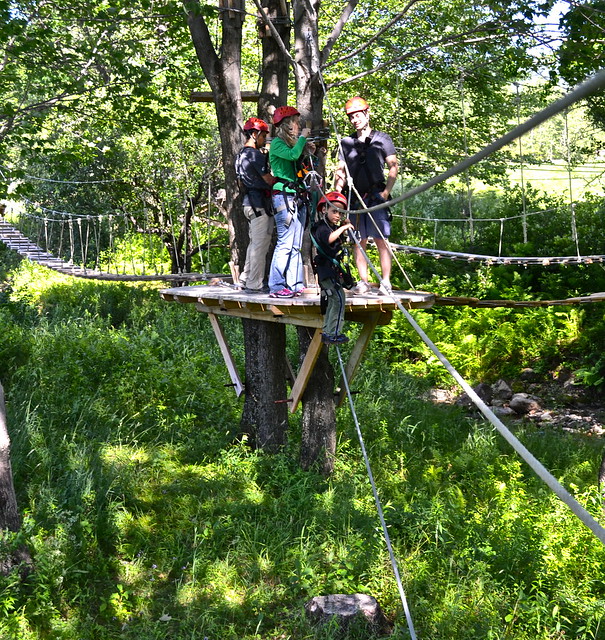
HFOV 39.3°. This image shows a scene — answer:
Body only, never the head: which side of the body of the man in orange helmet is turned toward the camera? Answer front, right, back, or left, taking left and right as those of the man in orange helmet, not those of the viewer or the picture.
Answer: front

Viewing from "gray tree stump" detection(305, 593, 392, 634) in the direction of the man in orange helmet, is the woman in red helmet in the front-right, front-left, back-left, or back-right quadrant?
front-left

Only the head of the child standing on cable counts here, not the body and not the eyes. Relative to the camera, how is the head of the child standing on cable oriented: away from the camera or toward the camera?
toward the camera

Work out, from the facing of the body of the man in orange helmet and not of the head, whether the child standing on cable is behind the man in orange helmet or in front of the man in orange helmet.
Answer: in front

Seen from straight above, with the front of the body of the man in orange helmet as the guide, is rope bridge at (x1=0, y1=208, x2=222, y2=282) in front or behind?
behind

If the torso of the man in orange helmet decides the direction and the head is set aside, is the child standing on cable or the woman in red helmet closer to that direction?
the child standing on cable
